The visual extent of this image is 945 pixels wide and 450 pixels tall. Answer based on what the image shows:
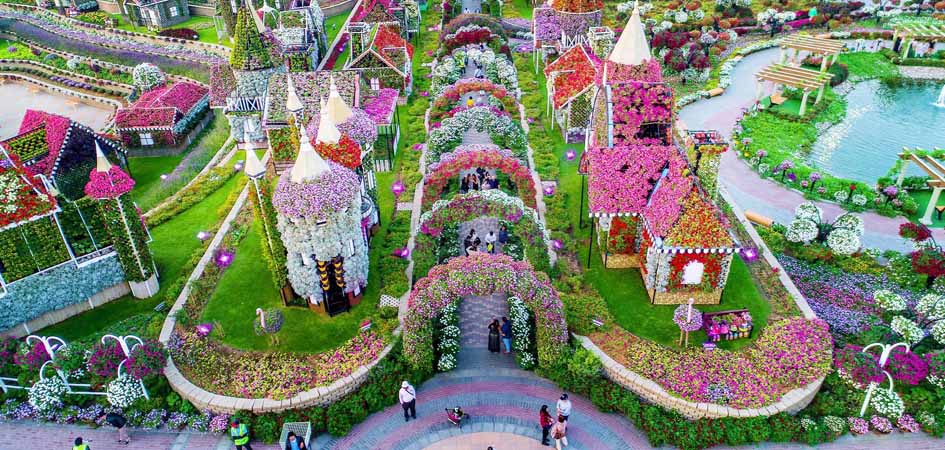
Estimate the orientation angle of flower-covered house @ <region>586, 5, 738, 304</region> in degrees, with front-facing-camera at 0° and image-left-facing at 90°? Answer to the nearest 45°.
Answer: approximately 0°

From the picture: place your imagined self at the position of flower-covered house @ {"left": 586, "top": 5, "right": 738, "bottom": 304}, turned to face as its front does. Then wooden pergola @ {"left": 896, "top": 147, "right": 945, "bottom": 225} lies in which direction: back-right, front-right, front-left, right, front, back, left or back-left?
back-left

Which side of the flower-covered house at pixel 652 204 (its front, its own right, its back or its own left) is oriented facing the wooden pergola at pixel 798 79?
back

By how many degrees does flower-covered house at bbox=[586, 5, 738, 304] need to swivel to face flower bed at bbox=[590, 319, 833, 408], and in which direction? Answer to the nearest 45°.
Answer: approximately 45° to its left

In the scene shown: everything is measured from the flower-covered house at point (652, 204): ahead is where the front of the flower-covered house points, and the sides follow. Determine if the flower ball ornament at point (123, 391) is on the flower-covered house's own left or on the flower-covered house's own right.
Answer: on the flower-covered house's own right

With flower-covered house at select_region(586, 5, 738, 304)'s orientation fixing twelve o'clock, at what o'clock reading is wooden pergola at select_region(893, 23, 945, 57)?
The wooden pergola is roughly at 7 o'clock from the flower-covered house.

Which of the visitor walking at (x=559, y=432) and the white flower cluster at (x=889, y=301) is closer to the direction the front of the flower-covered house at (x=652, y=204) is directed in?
the visitor walking

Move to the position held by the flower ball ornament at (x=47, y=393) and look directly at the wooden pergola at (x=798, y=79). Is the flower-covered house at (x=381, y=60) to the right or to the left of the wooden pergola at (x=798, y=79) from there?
left

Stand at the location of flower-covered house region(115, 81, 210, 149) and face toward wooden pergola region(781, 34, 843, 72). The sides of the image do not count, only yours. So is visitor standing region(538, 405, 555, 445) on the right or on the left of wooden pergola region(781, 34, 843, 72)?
right

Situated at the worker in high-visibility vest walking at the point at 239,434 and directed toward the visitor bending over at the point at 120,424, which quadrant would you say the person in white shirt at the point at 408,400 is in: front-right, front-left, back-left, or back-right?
back-right

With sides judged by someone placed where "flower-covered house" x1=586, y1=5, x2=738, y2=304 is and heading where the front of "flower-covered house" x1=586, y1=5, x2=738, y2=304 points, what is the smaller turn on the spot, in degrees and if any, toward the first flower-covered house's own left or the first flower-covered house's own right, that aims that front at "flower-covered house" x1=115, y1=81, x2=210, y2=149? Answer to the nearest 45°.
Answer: approximately 90° to the first flower-covered house's own right
